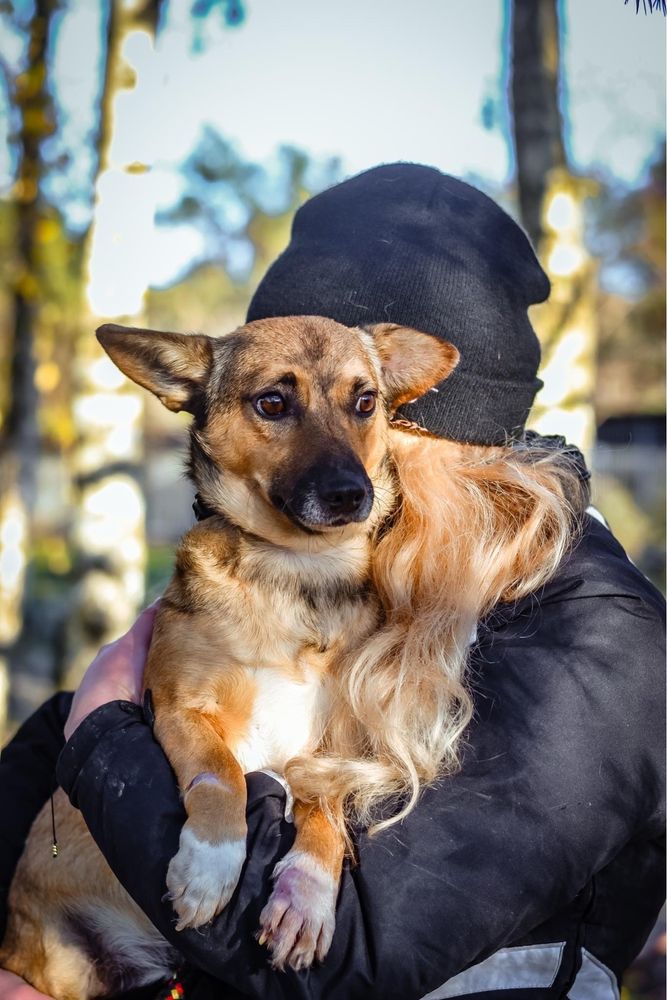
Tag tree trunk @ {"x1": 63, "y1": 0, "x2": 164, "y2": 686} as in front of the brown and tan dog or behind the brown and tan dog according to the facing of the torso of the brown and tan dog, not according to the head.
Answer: behind

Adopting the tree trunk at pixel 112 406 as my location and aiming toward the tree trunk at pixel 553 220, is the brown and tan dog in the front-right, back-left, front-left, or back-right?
front-right

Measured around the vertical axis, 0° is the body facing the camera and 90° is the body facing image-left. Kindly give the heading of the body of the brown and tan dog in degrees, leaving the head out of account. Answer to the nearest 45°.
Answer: approximately 315°

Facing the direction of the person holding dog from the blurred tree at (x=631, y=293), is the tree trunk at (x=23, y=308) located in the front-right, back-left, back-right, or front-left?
front-right
